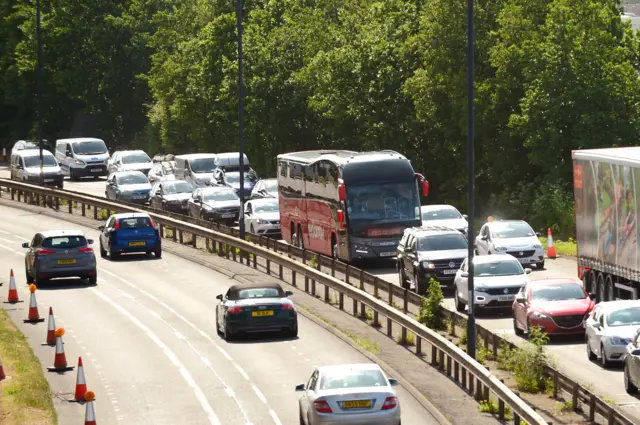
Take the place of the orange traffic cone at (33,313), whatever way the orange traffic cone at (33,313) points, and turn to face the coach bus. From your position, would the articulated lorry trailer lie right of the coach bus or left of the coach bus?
right

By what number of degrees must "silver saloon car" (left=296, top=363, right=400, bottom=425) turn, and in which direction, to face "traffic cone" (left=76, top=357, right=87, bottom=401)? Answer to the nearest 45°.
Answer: approximately 45° to its left

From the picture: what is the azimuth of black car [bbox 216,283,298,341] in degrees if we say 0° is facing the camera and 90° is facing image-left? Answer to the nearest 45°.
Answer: approximately 180°

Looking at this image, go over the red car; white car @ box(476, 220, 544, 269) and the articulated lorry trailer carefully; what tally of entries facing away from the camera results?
0

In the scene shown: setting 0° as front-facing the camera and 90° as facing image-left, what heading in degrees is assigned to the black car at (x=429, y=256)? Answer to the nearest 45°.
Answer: approximately 315°

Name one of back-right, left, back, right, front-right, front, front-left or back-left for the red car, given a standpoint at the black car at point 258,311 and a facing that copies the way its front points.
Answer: right

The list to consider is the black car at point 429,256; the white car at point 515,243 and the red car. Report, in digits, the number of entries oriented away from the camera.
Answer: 0

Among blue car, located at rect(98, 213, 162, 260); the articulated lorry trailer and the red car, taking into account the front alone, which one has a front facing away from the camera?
the blue car

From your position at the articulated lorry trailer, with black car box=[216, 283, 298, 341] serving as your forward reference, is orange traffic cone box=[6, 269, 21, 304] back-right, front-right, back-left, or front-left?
front-right

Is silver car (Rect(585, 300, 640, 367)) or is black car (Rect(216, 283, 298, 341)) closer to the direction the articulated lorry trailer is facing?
the silver car

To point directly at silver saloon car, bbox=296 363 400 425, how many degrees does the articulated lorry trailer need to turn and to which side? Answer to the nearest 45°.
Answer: approximately 45° to its right

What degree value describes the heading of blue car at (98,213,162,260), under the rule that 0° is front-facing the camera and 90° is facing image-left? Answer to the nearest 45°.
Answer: approximately 180°

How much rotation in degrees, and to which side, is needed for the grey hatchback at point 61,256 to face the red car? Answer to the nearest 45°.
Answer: approximately 135° to its right

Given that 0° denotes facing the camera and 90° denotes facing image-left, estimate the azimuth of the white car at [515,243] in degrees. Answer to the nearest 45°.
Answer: approximately 315°

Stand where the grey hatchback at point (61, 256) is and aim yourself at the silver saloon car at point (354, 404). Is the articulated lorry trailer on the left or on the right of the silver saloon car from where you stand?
left

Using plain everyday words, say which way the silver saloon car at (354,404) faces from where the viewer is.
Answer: facing away from the viewer

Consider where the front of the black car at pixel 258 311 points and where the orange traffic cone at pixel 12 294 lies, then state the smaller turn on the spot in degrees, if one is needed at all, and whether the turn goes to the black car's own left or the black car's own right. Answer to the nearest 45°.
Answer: approximately 45° to the black car's own left

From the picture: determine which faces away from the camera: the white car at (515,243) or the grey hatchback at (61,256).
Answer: the grey hatchback

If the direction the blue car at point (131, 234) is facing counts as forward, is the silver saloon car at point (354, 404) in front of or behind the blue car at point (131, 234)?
behind

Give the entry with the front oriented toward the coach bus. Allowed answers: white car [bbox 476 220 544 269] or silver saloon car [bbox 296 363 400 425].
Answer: the silver saloon car
